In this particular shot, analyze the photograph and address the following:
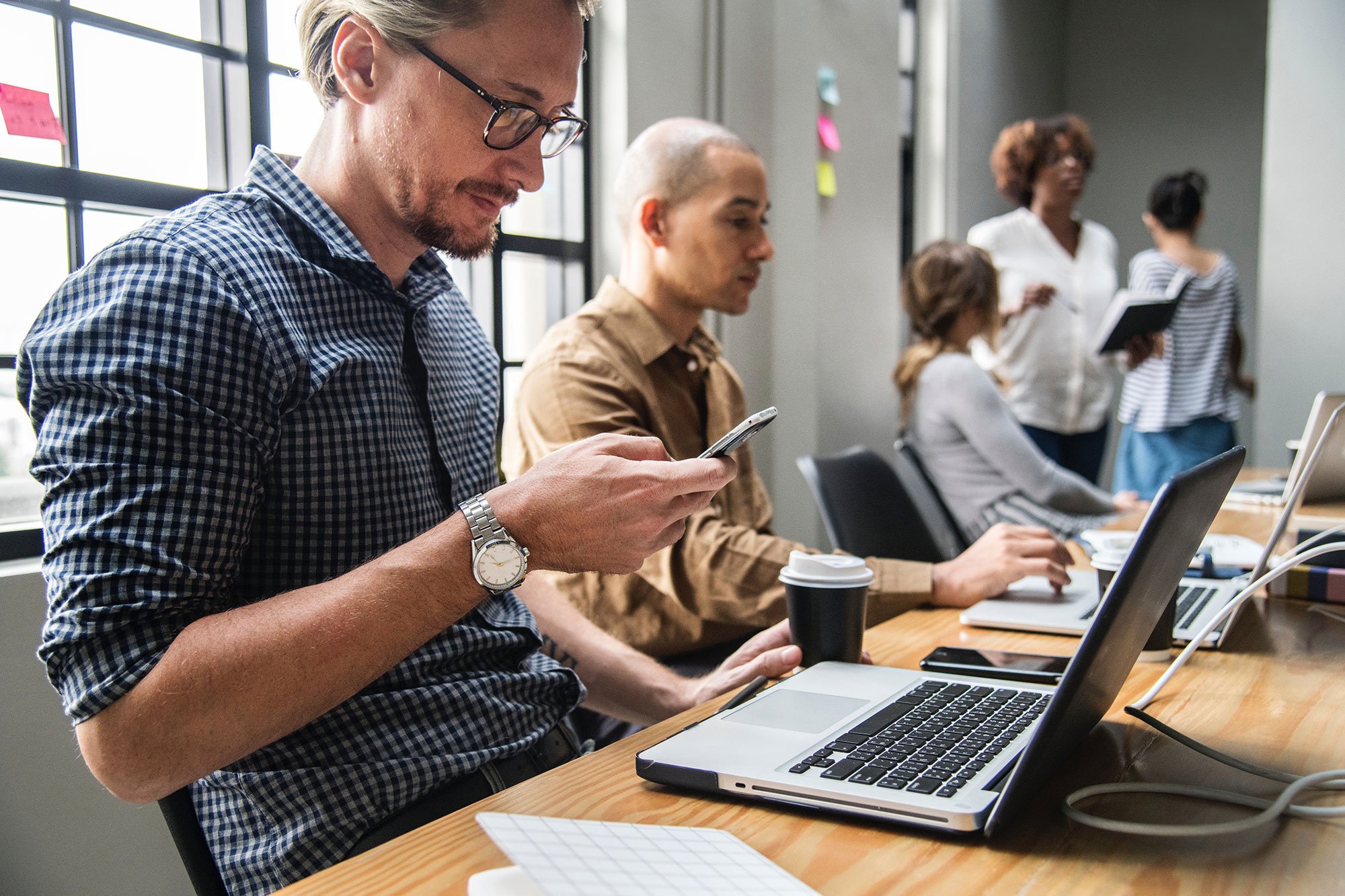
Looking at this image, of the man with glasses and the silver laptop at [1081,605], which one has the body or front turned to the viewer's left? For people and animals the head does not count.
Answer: the silver laptop

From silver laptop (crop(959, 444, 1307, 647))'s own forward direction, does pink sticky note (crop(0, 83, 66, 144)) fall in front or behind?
in front

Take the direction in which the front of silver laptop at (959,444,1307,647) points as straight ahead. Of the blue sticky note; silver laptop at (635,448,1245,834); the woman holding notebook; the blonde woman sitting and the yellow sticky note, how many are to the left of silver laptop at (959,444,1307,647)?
1

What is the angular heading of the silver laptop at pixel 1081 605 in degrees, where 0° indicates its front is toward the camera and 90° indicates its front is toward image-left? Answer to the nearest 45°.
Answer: approximately 90°

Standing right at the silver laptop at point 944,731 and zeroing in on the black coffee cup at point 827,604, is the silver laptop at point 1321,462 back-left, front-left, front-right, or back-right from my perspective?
front-right

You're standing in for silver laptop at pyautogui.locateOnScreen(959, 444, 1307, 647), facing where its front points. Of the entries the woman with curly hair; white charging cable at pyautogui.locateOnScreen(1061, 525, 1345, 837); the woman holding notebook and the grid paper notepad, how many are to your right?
2

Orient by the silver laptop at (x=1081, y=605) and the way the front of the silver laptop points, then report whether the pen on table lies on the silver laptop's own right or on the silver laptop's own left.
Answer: on the silver laptop's own left

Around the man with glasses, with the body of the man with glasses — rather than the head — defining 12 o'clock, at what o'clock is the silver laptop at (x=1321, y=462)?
The silver laptop is roughly at 10 o'clock from the man with glasses.

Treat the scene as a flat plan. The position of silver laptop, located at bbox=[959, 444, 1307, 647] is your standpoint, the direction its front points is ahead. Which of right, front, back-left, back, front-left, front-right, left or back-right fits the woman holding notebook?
right

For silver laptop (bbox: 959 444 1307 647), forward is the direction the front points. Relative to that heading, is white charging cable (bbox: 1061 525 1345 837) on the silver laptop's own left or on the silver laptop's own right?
on the silver laptop's own left

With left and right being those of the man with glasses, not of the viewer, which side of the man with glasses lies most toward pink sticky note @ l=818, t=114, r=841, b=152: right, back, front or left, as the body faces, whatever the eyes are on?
left

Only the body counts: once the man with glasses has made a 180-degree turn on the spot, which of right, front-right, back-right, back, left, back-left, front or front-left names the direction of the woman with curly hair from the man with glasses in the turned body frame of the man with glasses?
right

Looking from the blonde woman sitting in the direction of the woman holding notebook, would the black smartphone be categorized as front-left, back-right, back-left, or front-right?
back-right

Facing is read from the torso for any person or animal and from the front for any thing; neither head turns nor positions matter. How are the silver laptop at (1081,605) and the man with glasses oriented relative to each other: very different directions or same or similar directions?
very different directions

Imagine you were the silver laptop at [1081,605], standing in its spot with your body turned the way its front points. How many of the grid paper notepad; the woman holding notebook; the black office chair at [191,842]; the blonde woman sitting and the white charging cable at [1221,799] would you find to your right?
2

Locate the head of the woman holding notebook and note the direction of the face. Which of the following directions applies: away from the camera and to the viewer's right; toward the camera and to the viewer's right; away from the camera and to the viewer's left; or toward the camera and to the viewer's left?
away from the camera and to the viewer's left
